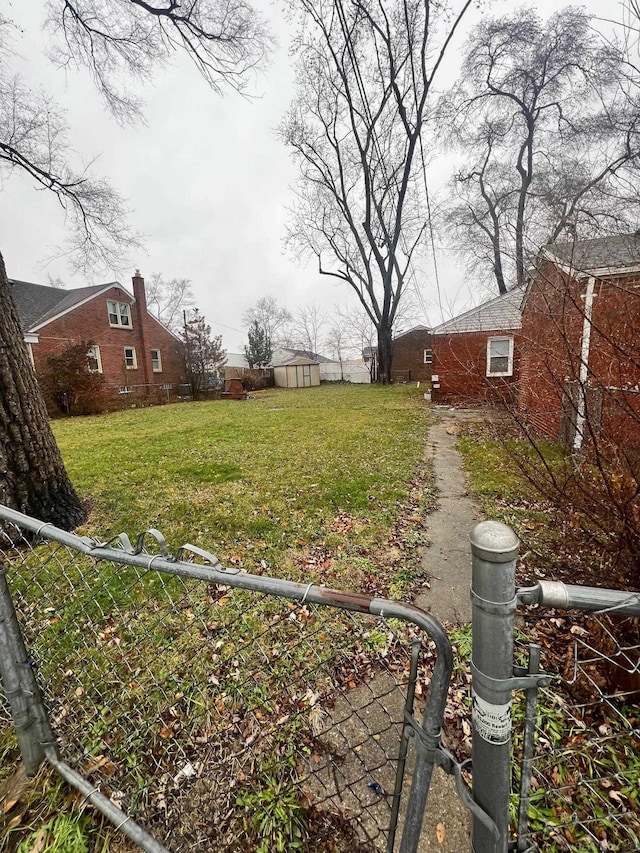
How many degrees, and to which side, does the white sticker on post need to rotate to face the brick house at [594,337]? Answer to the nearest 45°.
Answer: approximately 180°

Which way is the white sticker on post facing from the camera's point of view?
toward the camera

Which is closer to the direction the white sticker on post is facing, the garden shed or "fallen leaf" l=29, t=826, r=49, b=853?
the fallen leaf

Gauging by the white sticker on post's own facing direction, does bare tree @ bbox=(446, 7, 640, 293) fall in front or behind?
behind

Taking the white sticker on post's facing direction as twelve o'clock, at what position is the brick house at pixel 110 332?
The brick house is roughly at 4 o'clock from the white sticker on post.

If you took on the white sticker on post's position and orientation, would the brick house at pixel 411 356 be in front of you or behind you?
behind

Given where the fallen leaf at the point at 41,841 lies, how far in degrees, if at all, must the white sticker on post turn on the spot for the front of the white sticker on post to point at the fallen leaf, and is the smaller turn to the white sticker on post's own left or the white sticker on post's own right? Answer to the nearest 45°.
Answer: approximately 90° to the white sticker on post's own right

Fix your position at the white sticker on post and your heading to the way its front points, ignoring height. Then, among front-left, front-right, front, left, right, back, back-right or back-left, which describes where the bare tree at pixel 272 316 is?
back-right

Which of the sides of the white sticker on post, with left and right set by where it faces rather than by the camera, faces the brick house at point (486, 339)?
back

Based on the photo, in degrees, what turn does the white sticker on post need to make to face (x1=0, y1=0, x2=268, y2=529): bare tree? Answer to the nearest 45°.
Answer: approximately 135° to its right

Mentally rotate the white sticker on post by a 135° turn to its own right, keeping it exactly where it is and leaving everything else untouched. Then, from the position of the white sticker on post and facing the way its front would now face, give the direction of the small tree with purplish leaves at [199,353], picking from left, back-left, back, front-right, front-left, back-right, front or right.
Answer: front
